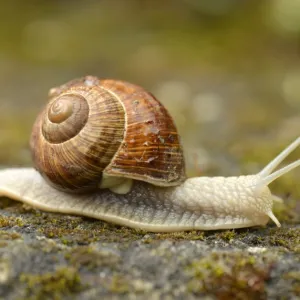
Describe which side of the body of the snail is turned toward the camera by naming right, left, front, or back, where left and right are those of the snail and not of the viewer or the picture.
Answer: right
